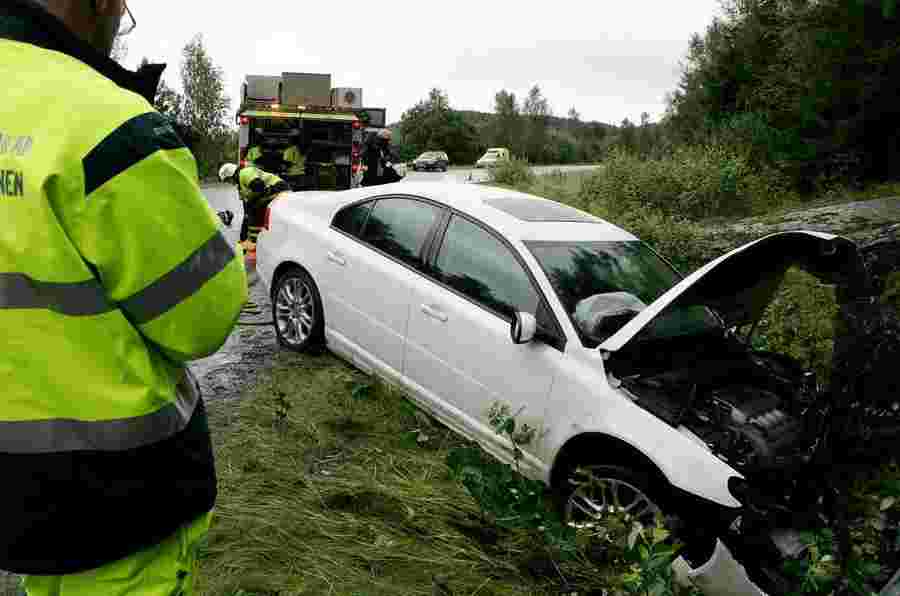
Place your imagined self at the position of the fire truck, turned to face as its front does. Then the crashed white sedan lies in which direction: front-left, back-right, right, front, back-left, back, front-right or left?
back

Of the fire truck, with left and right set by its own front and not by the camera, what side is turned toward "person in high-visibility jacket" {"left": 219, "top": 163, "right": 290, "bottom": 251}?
back

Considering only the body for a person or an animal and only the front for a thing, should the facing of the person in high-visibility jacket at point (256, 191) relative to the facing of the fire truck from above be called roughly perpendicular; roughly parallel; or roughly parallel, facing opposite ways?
roughly perpendicular

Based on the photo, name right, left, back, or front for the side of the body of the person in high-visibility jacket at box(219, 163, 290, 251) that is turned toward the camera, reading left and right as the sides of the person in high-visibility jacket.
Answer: left

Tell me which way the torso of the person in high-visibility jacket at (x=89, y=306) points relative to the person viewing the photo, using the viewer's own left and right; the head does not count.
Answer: facing away from the viewer and to the right of the viewer

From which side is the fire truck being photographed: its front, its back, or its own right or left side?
back

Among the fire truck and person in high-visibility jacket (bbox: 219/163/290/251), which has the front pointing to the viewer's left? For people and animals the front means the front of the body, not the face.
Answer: the person in high-visibility jacket

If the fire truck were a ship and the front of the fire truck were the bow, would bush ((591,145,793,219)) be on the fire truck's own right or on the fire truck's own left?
on the fire truck's own right

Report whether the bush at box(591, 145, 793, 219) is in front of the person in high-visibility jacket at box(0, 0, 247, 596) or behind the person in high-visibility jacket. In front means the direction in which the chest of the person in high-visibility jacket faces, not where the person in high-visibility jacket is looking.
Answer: in front

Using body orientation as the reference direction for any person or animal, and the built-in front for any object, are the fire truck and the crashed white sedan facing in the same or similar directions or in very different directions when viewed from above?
very different directions

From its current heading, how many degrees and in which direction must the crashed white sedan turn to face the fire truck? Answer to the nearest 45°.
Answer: approximately 180°

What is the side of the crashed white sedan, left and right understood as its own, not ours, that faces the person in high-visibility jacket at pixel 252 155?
back

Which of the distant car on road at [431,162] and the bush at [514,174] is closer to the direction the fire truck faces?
the distant car on road
